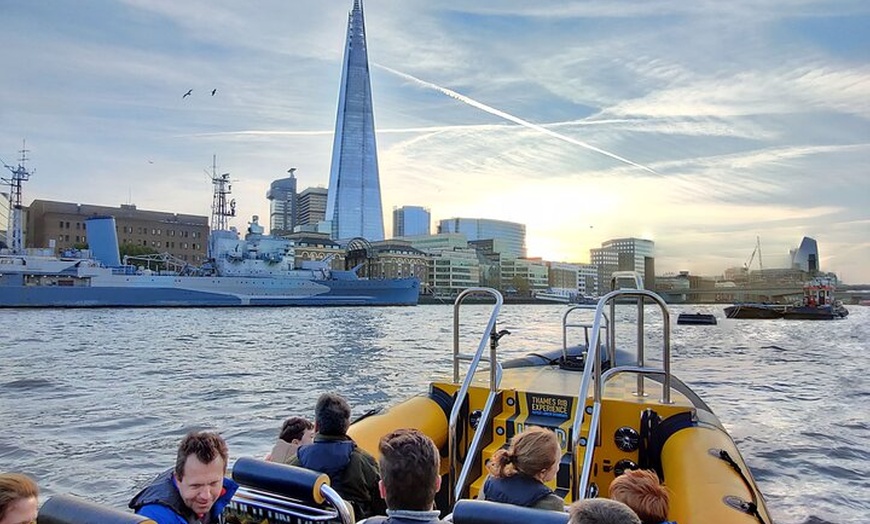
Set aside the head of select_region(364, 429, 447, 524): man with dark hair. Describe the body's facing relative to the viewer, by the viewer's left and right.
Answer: facing away from the viewer

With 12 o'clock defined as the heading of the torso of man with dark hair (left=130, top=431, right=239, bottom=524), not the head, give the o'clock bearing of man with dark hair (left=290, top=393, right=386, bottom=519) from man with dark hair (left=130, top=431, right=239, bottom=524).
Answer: man with dark hair (left=290, top=393, right=386, bottom=519) is roughly at 9 o'clock from man with dark hair (left=130, top=431, right=239, bottom=524).

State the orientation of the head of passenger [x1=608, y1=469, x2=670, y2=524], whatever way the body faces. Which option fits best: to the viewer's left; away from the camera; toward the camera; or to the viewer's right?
away from the camera

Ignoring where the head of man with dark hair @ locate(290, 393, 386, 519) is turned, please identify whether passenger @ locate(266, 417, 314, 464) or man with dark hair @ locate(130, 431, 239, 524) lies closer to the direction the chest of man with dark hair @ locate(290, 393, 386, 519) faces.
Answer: the passenger

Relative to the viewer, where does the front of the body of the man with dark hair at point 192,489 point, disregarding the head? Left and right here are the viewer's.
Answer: facing the viewer and to the right of the viewer

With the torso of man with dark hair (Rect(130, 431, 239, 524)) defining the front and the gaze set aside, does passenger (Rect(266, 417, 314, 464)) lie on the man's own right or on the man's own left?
on the man's own left

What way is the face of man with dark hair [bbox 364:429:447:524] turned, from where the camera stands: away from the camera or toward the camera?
away from the camera

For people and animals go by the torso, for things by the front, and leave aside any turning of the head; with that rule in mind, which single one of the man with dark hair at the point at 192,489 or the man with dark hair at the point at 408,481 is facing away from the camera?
the man with dark hair at the point at 408,481

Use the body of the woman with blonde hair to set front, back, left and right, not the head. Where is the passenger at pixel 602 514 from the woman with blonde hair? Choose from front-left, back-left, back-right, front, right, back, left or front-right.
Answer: back-right

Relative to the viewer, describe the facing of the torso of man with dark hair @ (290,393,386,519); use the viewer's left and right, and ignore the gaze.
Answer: facing away from the viewer

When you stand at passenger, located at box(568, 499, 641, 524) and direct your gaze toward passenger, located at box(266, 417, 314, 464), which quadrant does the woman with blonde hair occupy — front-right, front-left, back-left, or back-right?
front-right
